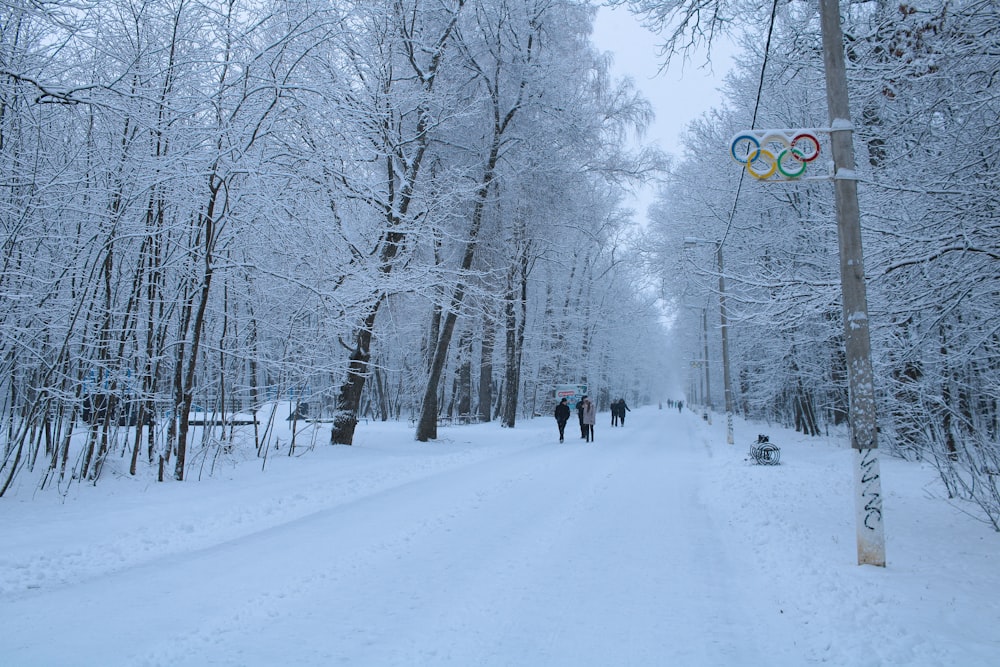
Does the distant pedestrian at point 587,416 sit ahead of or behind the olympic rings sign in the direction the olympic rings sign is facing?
behind

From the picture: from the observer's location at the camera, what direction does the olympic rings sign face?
facing the viewer
